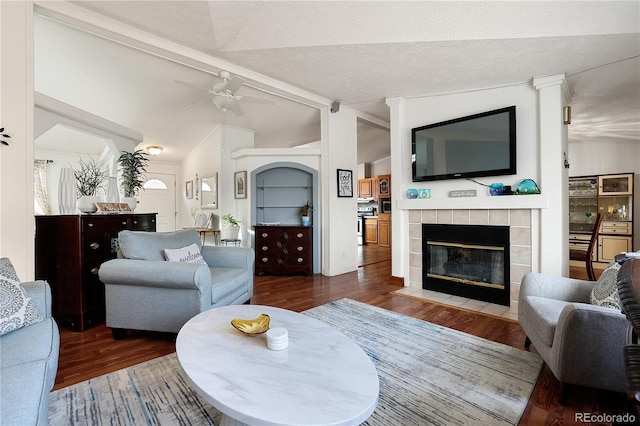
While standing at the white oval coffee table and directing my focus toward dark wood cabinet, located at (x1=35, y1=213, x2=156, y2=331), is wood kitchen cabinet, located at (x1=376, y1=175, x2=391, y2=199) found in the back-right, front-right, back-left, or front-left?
front-right

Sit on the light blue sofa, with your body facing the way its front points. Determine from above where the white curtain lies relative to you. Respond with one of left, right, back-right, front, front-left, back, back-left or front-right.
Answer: left

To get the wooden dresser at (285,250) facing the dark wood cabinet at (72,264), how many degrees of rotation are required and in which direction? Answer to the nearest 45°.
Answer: approximately 45° to its right

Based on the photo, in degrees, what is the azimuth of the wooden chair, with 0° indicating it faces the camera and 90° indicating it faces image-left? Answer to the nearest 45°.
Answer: approximately 90°

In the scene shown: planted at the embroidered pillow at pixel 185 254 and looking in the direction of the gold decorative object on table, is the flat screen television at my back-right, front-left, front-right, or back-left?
front-left

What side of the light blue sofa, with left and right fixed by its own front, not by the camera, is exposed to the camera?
right

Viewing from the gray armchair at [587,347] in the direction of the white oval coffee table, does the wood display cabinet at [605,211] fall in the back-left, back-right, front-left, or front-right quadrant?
back-right

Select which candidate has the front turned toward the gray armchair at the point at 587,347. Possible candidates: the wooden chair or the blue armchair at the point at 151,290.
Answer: the blue armchair

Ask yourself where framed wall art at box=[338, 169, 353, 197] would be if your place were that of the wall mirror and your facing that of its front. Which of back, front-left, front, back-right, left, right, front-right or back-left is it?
left

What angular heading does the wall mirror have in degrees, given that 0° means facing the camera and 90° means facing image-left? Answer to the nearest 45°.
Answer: approximately 45°

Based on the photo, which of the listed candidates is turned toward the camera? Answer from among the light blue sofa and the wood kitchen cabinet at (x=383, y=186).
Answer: the wood kitchen cabinet

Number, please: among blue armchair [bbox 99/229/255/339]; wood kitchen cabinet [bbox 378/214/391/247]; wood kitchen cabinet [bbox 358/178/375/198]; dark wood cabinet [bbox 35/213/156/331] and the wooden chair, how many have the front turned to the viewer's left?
1

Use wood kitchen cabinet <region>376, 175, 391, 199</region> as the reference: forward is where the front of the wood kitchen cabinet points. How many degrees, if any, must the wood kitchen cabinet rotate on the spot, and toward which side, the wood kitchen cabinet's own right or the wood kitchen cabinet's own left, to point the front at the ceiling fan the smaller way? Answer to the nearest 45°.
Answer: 0° — it already faces it

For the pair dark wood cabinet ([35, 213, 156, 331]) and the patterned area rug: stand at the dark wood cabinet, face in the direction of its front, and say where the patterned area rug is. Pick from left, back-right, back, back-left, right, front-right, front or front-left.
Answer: front

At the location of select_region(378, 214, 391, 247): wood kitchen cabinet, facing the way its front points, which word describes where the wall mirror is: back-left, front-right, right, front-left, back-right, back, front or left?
front-right

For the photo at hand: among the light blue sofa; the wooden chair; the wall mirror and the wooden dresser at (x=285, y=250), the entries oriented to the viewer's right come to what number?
1

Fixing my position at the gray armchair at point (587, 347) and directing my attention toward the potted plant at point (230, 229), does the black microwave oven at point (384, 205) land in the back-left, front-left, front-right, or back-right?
front-right

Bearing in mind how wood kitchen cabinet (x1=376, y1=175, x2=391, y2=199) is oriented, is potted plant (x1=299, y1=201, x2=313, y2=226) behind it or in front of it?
in front

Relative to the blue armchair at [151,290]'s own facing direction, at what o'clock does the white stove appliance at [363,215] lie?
The white stove appliance is roughly at 9 o'clock from the blue armchair.
